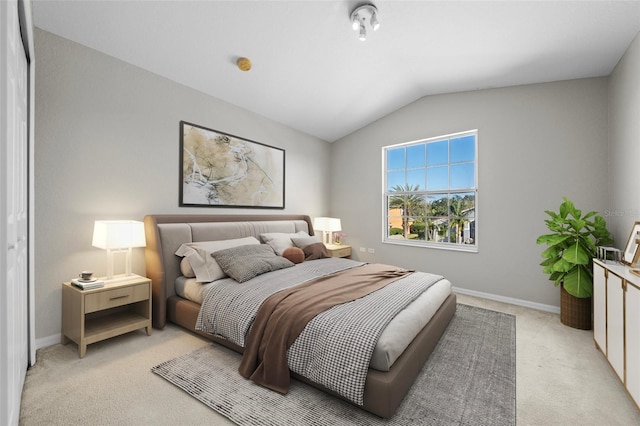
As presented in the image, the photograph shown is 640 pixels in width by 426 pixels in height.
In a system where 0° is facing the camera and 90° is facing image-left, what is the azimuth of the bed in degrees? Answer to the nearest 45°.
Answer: approximately 315°

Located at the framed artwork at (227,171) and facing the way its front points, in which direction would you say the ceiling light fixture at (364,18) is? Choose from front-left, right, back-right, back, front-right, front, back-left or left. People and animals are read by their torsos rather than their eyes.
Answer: front

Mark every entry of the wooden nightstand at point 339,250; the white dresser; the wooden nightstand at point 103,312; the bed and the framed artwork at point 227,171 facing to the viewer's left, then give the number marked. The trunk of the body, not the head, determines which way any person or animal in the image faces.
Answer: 1

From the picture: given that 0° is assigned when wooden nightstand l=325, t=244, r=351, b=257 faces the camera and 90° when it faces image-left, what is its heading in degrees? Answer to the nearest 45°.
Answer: approximately 315°

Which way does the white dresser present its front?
to the viewer's left

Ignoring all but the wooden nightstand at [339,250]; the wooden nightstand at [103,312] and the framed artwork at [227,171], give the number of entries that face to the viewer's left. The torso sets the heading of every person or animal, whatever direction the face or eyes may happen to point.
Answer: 0

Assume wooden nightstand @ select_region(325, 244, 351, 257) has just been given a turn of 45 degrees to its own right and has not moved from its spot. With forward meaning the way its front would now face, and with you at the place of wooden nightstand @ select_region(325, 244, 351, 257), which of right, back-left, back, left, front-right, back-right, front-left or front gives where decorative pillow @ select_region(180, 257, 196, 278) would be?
front-right

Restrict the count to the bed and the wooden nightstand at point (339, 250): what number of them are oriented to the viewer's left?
0

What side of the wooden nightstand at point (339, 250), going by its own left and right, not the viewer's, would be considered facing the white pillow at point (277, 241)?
right

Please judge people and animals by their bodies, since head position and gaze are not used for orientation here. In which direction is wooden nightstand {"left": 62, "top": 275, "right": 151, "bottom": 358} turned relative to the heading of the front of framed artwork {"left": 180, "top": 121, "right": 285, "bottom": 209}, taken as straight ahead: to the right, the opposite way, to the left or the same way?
the same way

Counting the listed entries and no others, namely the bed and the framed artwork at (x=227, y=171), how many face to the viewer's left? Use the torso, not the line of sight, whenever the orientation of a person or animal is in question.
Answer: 0

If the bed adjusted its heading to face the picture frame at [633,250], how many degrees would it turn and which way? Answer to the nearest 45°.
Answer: approximately 45° to its left

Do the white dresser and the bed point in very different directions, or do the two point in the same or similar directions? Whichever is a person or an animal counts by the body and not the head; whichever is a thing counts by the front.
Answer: very different directions

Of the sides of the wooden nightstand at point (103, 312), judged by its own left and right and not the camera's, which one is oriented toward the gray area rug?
front

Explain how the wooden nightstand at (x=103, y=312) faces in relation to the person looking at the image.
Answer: facing the viewer and to the right of the viewer
